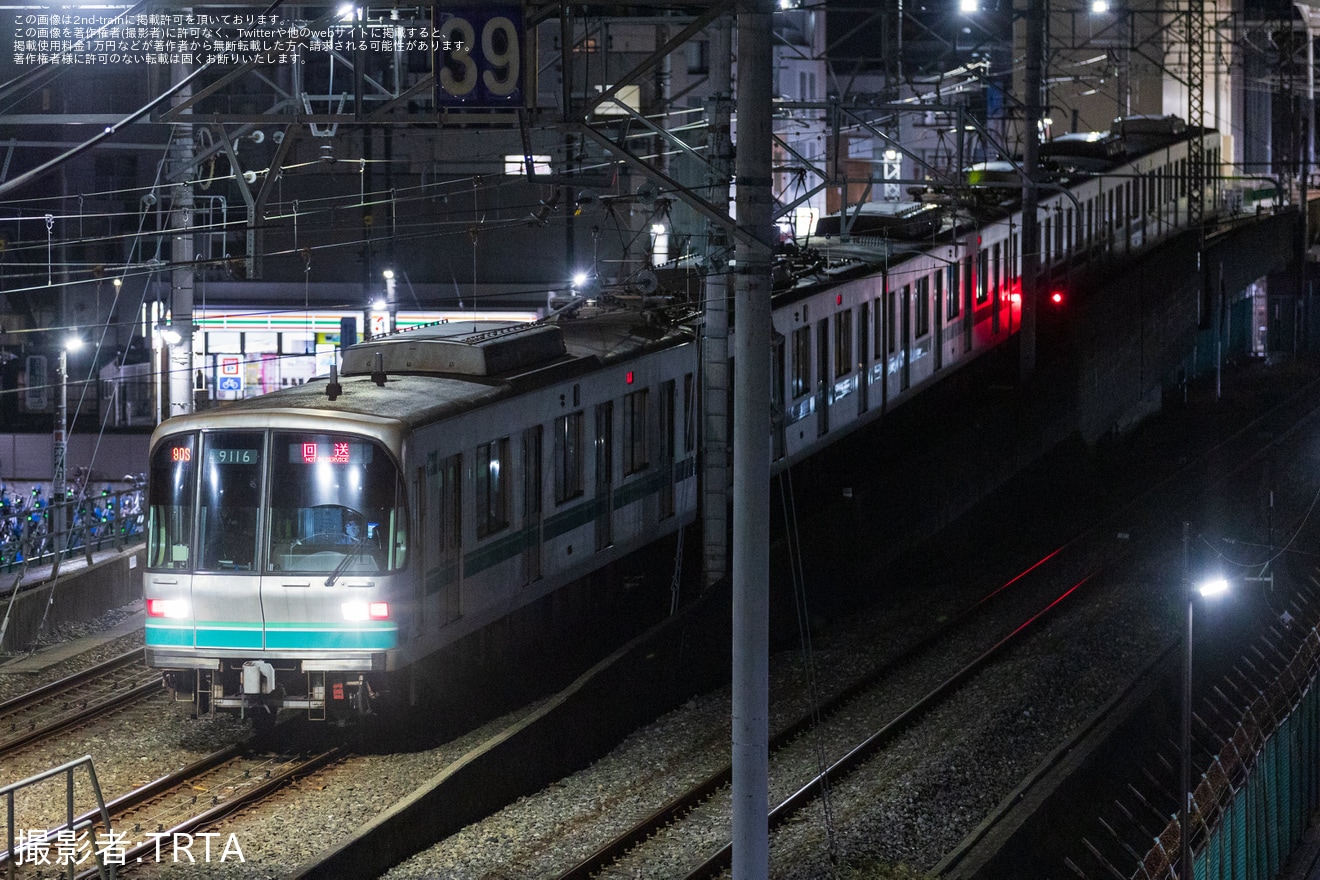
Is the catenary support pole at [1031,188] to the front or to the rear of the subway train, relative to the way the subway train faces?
to the rear

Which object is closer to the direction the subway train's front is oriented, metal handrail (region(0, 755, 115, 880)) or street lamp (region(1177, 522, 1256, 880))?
the metal handrail

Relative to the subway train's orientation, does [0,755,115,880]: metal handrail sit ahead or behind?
ahead

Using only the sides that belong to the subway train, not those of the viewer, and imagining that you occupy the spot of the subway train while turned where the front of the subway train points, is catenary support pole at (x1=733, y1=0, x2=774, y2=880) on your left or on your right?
on your left

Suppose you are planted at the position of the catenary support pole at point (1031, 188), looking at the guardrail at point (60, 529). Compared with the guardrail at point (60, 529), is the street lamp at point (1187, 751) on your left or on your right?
left
